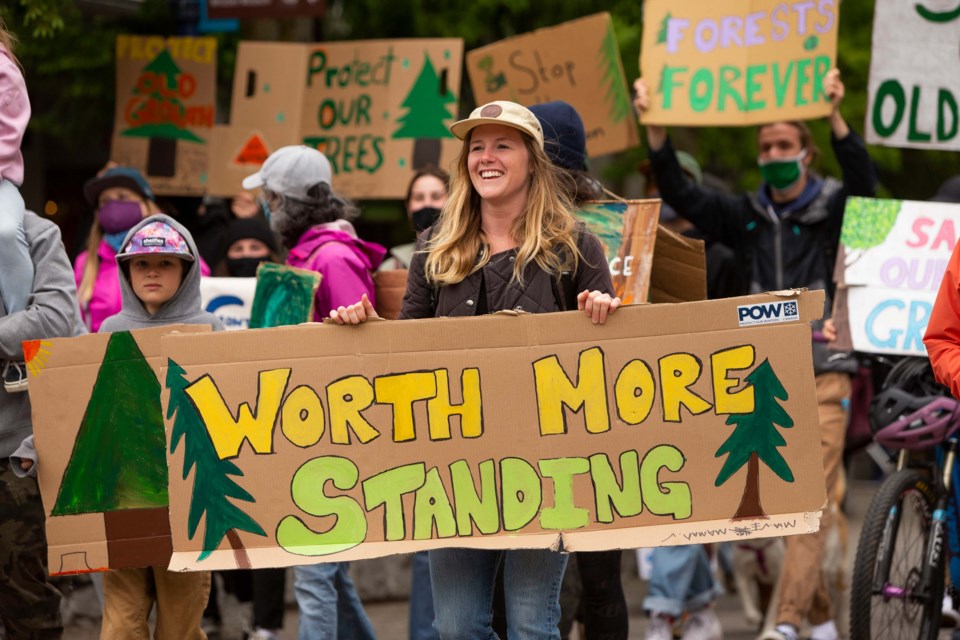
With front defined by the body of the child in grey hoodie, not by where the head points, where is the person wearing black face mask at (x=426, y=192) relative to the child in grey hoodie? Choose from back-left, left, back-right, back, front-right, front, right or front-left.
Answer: back-left

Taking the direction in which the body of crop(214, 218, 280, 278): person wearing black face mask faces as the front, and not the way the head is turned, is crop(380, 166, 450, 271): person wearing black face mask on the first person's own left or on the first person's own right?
on the first person's own left

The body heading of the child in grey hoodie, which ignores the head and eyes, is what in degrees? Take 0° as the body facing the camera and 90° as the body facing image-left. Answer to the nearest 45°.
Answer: approximately 0°

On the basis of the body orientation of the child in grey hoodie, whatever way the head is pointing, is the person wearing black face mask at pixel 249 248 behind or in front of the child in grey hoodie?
behind

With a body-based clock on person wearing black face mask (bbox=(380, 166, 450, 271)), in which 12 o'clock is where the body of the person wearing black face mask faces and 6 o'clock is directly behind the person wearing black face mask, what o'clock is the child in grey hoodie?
The child in grey hoodie is roughly at 1 o'clock from the person wearing black face mask.

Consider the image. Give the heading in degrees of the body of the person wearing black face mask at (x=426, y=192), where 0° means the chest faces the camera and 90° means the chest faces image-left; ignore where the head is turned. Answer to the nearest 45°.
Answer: approximately 0°
